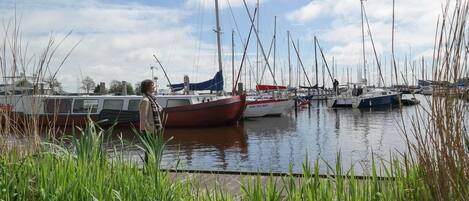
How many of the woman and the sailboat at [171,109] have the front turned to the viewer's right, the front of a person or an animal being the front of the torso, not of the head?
2

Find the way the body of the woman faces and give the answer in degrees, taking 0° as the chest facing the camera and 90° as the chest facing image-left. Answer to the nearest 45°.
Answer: approximately 270°

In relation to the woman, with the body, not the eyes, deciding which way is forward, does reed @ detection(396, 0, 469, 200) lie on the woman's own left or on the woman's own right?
on the woman's own right

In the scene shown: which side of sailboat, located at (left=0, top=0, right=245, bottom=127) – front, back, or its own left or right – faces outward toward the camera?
right
